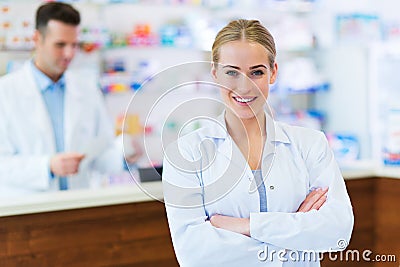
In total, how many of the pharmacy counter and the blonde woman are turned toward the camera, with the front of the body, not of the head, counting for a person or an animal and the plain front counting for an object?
2

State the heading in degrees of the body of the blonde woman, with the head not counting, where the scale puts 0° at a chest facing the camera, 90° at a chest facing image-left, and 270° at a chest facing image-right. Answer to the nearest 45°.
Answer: approximately 0°

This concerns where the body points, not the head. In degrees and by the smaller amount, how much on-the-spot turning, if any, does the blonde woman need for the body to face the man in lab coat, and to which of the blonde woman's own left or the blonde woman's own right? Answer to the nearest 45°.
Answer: approximately 135° to the blonde woman's own right

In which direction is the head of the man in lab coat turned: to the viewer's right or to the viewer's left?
to the viewer's right

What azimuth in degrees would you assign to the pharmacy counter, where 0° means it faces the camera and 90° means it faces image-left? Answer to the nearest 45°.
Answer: approximately 0°

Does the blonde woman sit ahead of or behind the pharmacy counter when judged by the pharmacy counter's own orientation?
ahead

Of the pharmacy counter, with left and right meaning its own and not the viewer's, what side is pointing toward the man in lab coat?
back

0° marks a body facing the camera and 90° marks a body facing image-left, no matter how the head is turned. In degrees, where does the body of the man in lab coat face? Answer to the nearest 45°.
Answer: approximately 315°
